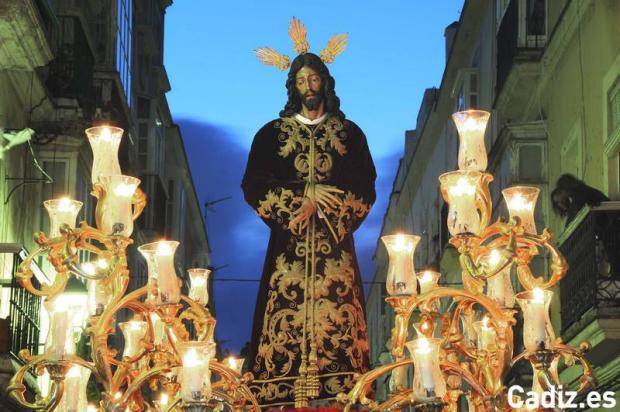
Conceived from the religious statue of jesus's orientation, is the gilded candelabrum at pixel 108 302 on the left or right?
on its right

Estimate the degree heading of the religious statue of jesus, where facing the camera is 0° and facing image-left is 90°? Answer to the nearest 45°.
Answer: approximately 0°

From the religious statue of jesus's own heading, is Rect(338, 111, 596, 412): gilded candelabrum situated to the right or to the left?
on its left

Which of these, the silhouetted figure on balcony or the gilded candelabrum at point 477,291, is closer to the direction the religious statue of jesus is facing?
the gilded candelabrum

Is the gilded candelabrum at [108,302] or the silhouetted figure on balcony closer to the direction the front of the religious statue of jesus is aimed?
the gilded candelabrum

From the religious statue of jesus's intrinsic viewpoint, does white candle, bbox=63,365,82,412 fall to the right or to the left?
on its right
